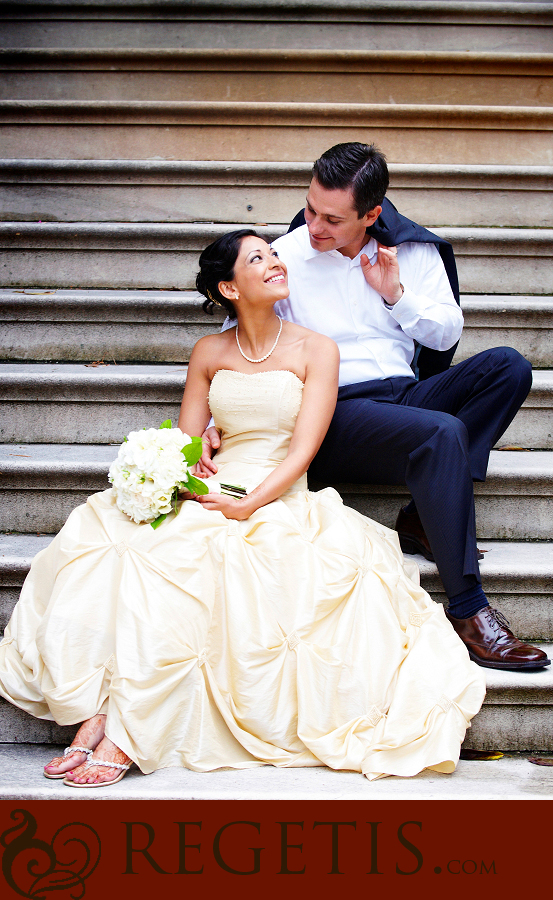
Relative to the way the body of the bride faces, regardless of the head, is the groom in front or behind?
behind

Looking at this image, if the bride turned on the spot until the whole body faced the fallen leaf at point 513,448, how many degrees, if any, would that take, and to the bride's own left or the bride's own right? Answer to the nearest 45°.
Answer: approximately 135° to the bride's own left

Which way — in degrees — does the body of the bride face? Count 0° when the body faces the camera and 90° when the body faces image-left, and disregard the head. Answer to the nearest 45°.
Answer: approximately 0°
